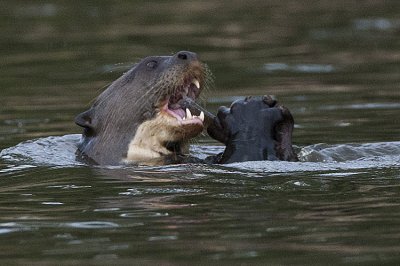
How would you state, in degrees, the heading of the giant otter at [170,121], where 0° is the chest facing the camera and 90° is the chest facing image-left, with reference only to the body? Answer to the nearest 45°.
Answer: approximately 270°
